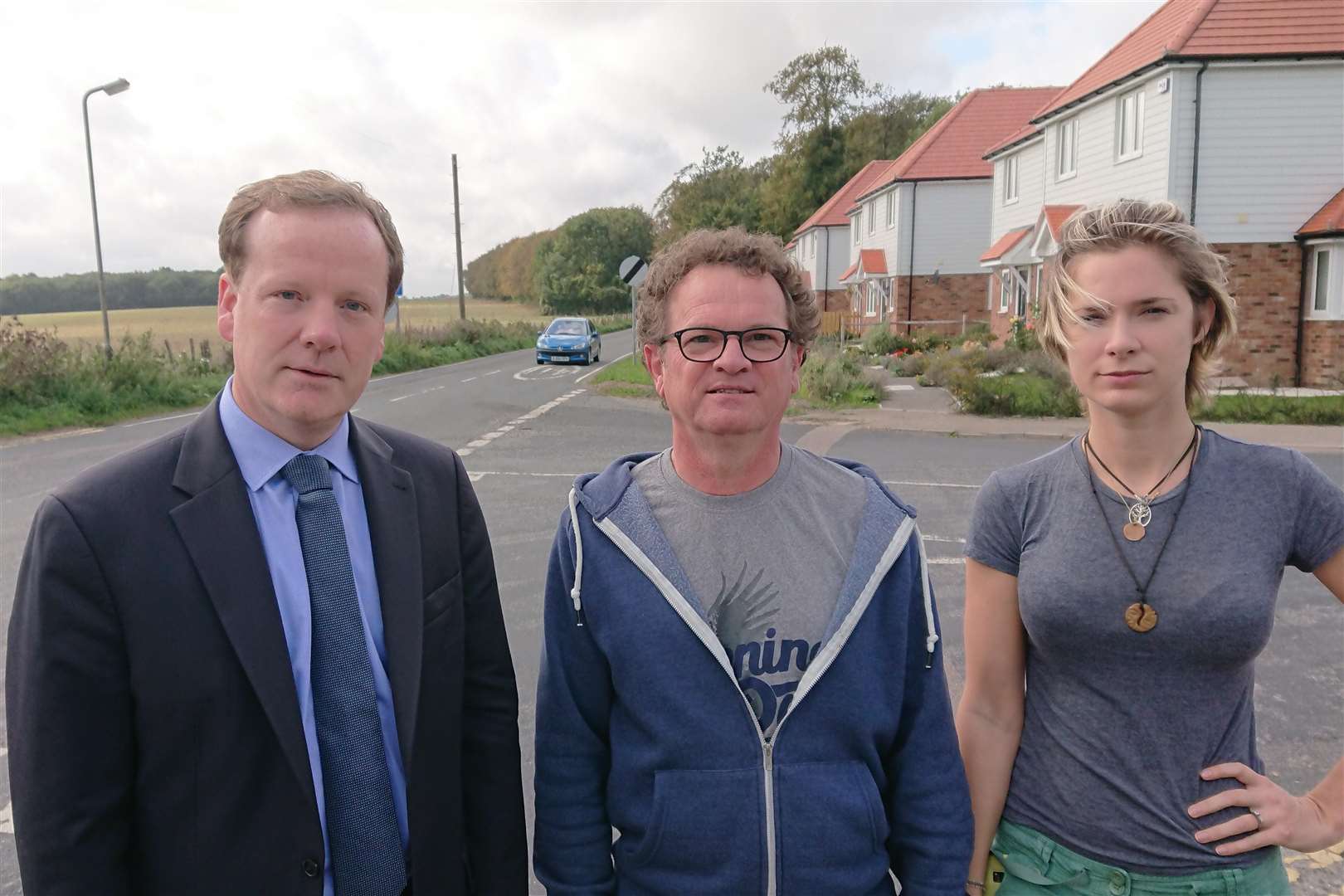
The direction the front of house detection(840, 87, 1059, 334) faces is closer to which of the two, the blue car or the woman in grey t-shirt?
the blue car

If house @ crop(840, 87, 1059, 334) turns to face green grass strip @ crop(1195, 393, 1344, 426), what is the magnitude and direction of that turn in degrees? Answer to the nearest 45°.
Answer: approximately 90° to its left

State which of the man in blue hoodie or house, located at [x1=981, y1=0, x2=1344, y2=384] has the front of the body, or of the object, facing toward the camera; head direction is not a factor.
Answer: the man in blue hoodie

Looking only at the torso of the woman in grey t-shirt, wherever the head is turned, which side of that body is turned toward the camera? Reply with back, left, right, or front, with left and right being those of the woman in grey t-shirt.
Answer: front

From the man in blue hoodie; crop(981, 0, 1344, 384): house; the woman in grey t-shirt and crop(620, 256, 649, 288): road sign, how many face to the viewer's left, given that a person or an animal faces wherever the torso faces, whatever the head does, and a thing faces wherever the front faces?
1

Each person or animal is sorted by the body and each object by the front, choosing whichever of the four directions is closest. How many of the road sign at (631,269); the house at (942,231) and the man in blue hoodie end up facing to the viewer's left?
1

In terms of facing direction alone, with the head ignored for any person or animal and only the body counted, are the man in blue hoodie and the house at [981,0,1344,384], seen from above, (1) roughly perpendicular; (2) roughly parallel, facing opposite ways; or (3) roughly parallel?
roughly perpendicular

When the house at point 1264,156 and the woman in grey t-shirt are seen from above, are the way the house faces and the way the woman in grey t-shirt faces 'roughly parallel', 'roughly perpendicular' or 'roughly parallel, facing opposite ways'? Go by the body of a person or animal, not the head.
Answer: roughly perpendicular

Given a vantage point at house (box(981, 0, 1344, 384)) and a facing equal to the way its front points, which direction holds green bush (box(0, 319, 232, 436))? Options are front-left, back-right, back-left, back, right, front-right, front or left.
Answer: front-left

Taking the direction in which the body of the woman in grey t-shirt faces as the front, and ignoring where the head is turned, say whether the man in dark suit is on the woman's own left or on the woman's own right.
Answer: on the woman's own right

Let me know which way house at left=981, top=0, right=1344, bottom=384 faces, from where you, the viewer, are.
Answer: facing to the left of the viewer
